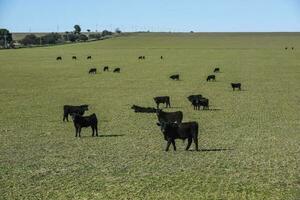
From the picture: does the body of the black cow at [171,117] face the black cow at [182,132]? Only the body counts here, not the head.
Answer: no

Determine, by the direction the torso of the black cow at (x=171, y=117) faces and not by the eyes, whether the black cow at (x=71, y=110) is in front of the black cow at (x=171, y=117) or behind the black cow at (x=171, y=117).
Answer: in front

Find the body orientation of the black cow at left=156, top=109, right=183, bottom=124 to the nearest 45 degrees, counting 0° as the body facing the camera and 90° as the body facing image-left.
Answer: approximately 90°

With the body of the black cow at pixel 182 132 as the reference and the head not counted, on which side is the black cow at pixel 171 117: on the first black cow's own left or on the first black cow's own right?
on the first black cow's own right

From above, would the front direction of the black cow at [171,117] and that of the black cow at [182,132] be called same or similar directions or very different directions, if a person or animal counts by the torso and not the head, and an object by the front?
same or similar directions

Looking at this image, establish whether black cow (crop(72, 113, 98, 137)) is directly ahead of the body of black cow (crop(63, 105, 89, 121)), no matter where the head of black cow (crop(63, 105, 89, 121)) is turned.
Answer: no

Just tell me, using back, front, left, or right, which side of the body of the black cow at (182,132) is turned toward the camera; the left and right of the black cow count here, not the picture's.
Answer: left

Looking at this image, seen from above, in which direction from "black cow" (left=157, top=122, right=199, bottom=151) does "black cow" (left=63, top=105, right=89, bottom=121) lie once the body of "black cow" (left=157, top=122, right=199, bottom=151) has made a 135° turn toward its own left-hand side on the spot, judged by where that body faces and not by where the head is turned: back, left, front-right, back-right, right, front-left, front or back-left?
back

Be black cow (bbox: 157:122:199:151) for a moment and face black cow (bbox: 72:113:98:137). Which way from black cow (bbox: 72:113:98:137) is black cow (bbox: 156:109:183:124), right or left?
right
